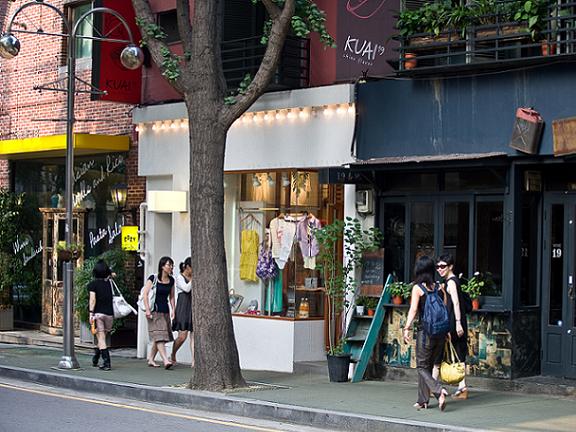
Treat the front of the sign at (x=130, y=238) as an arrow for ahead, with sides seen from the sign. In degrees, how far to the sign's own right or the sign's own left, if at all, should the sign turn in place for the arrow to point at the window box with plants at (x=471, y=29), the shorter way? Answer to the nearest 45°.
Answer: approximately 45° to the sign's own left

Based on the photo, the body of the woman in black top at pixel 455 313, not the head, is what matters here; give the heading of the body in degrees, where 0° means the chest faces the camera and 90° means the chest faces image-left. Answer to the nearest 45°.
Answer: approximately 45°

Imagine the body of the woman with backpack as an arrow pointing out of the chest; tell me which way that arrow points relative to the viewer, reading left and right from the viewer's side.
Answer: facing away from the viewer and to the left of the viewer
